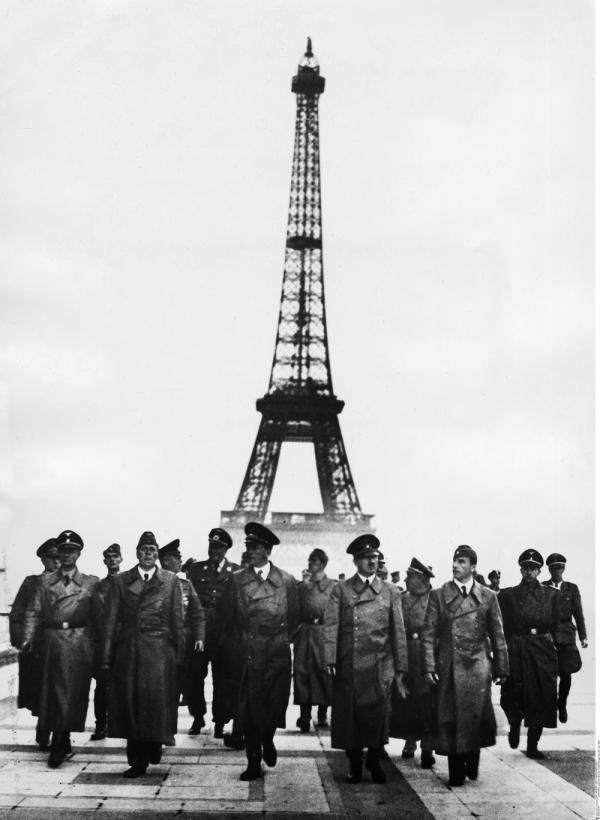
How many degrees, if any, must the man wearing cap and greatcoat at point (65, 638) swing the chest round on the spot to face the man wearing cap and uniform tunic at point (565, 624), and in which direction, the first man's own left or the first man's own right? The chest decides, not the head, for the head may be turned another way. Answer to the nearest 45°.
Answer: approximately 90° to the first man's own left

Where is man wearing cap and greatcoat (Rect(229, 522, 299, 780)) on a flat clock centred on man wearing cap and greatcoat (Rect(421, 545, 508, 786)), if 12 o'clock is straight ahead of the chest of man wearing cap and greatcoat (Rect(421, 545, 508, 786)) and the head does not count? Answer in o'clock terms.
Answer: man wearing cap and greatcoat (Rect(229, 522, 299, 780)) is roughly at 3 o'clock from man wearing cap and greatcoat (Rect(421, 545, 508, 786)).

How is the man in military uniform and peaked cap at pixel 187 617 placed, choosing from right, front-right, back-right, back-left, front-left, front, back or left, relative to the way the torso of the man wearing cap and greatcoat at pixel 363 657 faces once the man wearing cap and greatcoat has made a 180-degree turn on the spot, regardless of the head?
front-left

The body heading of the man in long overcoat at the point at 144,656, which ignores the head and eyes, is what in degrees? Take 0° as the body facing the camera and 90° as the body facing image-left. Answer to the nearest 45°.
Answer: approximately 0°

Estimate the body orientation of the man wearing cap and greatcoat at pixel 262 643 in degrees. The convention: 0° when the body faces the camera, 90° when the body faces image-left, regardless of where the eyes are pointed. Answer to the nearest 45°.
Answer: approximately 0°

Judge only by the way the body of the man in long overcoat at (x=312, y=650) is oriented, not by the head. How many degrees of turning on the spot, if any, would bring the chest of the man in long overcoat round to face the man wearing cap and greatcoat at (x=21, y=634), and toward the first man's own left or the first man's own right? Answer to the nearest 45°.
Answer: approximately 45° to the first man's own right

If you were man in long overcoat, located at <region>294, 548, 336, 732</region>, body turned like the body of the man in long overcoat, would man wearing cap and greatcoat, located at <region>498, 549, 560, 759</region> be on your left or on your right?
on your left
